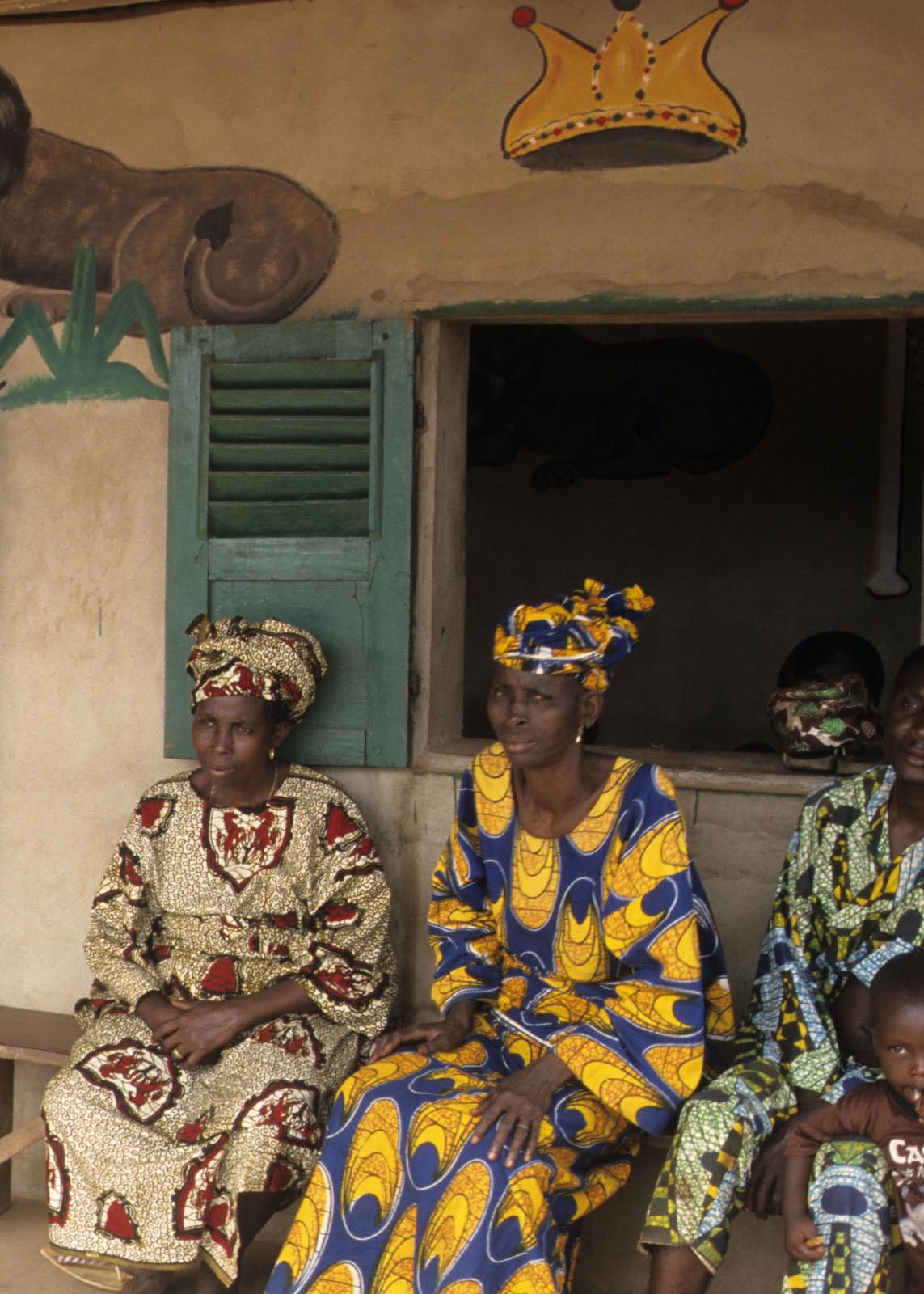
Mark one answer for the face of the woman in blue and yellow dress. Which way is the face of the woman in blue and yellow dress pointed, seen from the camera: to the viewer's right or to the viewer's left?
to the viewer's left

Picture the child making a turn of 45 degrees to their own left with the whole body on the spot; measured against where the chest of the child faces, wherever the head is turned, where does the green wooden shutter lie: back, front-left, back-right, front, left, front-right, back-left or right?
back

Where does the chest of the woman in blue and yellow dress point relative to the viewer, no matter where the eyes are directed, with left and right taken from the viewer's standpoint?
facing the viewer and to the left of the viewer

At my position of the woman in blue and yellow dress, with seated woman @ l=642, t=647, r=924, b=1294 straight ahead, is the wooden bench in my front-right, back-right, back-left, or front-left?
back-left

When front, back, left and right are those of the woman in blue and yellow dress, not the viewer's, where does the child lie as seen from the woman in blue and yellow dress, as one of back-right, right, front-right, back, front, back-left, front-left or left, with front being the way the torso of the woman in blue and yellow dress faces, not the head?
left

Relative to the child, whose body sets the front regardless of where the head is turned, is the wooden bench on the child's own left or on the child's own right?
on the child's own right

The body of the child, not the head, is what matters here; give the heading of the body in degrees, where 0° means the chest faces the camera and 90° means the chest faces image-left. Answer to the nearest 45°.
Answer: approximately 0°

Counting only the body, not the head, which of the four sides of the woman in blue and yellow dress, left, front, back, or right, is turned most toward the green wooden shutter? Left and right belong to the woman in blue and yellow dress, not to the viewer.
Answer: right

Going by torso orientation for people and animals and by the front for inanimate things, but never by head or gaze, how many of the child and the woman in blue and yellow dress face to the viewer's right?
0
